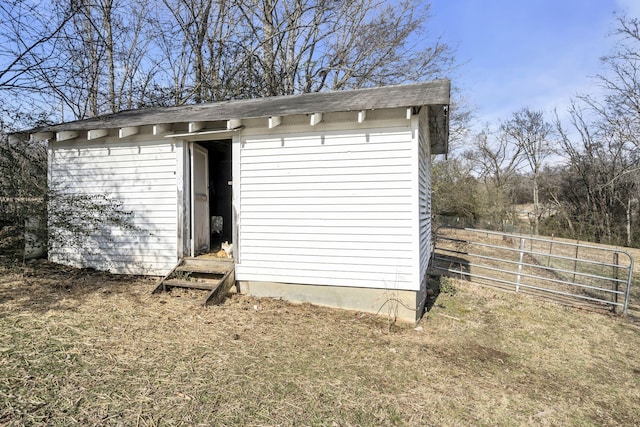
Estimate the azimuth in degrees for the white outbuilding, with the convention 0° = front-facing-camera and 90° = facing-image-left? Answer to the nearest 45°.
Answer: approximately 45°

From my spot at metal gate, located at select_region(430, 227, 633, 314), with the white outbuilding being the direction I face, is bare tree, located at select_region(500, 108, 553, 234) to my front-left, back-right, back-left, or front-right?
back-right

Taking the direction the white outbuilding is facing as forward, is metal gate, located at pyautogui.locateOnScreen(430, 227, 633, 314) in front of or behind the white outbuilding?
behind

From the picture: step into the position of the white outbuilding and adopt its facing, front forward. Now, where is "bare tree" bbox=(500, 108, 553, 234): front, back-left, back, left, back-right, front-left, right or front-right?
back

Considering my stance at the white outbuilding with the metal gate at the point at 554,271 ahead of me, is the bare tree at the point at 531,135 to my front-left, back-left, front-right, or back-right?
front-left
